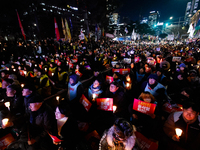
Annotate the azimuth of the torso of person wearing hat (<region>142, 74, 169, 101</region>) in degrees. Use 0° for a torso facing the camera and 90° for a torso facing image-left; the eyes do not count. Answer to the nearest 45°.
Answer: approximately 45°

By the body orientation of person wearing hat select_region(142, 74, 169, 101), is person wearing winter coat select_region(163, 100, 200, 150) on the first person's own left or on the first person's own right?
on the first person's own left

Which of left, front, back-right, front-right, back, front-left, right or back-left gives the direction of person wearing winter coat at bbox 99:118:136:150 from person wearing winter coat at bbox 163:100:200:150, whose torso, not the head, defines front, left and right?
front-right

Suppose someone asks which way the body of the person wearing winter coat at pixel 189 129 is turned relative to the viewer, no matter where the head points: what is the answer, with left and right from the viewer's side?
facing the viewer

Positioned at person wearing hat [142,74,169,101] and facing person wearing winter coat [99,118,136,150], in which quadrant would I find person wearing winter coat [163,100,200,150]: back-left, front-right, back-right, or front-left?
front-left

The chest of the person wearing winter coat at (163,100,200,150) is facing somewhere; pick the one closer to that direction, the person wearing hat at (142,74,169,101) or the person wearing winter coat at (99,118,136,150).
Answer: the person wearing winter coat

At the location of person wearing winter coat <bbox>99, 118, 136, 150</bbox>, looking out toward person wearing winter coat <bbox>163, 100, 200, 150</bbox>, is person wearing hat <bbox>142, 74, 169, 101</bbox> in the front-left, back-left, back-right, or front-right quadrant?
front-left

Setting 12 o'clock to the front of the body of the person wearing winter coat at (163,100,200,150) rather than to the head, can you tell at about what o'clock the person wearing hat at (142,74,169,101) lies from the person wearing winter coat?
The person wearing hat is roughly at 5 o'clock from the person wearing winter coat.
